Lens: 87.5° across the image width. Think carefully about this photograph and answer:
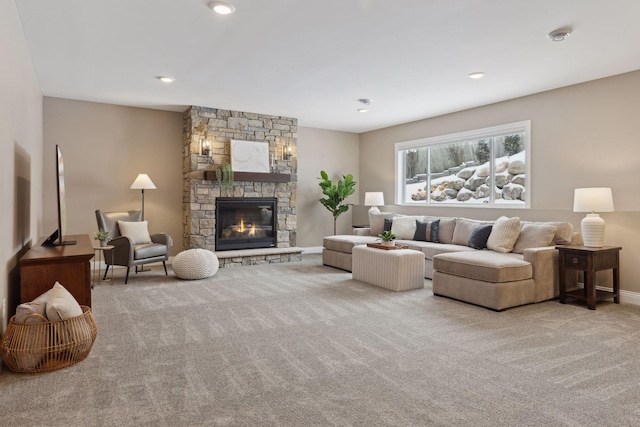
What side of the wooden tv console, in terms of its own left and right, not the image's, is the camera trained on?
right

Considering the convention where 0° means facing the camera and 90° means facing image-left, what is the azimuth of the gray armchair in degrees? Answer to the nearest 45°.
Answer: approximately 315°

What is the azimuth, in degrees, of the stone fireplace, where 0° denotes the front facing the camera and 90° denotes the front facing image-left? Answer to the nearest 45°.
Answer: approximately 315°

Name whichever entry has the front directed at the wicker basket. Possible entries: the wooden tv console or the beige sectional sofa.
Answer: the beige sectional sofa

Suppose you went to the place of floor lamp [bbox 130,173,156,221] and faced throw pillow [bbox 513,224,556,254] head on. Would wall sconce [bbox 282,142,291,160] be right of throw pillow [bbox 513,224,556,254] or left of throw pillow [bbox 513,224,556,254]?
left

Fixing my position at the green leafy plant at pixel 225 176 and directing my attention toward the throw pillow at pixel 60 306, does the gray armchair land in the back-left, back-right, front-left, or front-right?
front-right

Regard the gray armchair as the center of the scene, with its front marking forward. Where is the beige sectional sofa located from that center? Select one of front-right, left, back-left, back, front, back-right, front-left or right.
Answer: front

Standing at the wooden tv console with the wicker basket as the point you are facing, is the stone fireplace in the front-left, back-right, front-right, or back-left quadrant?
back-left

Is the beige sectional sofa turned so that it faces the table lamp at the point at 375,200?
no

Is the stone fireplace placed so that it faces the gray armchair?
no

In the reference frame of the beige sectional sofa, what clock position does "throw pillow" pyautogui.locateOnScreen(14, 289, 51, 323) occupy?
The throw pillow is roughly at 12 o'clock from the beige sectional sofa.

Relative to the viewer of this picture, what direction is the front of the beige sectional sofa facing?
facing the viewer and to the left of the viewer

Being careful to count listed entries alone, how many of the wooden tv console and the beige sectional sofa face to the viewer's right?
1

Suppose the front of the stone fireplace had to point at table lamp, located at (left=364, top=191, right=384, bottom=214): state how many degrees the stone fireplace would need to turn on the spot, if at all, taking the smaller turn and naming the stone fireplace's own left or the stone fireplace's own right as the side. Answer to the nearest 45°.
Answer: approximately 45° to the stone fireplace's own left

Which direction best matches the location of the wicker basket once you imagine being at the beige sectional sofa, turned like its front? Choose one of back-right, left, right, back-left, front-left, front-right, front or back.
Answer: front

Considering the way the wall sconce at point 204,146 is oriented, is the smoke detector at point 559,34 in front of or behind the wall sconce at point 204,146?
in front

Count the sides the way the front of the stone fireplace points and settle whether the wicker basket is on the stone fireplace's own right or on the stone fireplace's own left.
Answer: on the stone fireplace's own right
